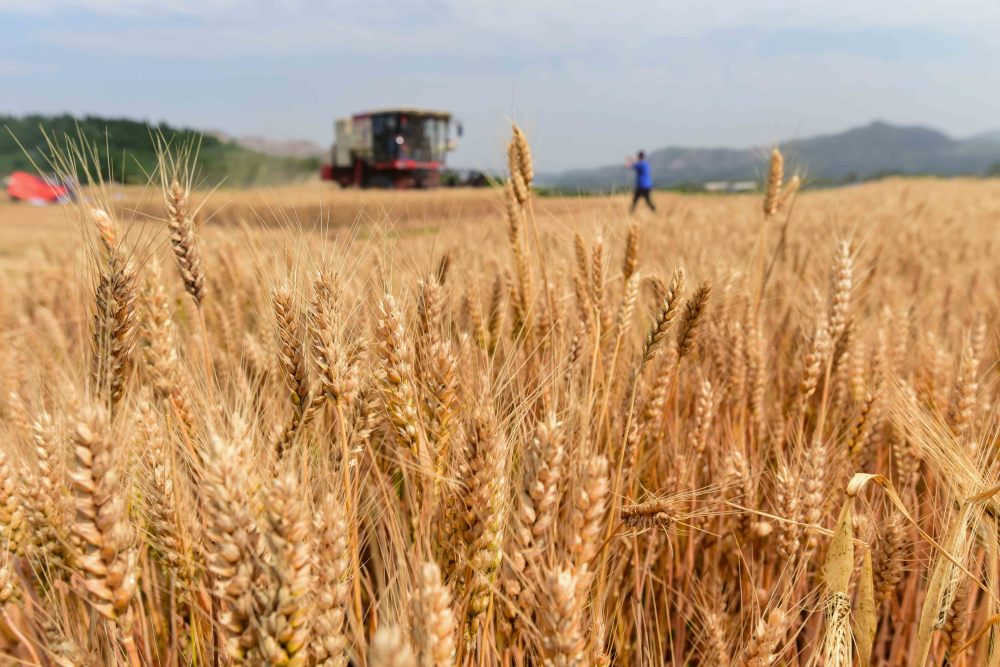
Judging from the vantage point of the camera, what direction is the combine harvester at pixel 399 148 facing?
facing the viewer and to the right of the viewer
